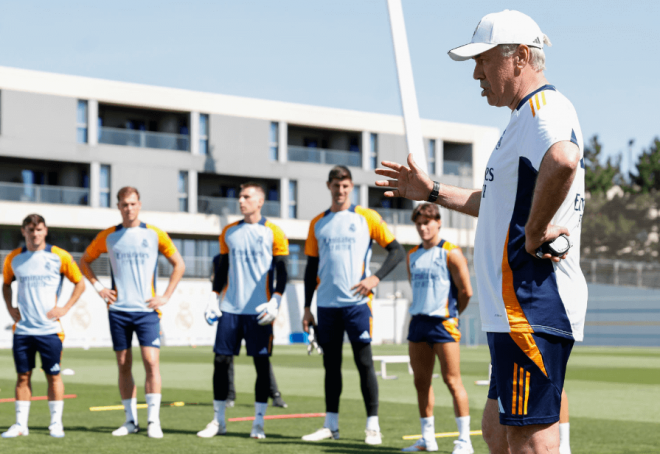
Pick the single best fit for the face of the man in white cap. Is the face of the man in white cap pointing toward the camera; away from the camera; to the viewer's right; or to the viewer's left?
to the viewer's left

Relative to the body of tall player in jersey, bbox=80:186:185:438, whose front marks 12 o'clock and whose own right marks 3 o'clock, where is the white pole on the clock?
The white pole is roughly at 7 o'clock from the tall player in jersey.

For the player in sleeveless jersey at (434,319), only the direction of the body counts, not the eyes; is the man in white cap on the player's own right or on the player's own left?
on the player's own left

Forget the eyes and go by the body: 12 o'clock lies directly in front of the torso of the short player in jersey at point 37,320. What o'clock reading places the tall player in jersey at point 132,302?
the tall player in jersey at point 132,302 is roughly at 9 o'clock from the short player in jersey at point 37,320.

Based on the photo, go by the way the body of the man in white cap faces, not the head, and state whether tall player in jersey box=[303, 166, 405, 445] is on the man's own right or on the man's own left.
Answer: on the man's own right

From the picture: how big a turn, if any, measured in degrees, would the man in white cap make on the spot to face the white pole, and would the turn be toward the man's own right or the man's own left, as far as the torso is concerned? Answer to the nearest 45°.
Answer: approximately 90° to the man's own right

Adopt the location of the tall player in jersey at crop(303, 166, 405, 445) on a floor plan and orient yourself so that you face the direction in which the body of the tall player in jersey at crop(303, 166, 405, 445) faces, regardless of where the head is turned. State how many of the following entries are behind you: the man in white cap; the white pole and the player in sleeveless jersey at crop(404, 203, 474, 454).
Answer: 1

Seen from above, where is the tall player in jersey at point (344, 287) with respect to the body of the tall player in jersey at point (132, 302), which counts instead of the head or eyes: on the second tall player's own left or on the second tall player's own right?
on the second tall player's own left

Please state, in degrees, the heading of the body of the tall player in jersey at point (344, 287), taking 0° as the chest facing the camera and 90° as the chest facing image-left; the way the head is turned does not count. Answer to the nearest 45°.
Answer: approximately 0°

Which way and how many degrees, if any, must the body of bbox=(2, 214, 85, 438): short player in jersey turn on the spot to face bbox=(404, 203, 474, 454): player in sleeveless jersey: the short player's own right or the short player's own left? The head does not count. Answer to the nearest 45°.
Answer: approximately 45° to the short player's own left

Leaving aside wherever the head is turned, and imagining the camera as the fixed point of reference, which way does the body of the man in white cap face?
to the viewer's left

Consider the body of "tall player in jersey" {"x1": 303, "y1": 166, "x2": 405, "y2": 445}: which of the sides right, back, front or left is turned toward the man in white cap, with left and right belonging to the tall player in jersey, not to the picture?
front
